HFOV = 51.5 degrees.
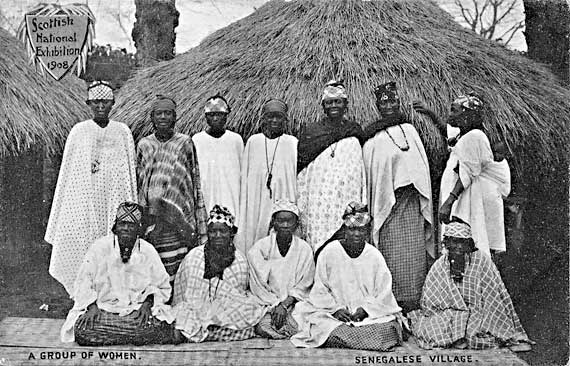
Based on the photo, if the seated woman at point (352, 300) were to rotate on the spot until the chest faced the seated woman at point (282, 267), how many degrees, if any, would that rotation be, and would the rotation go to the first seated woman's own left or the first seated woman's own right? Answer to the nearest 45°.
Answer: approximately 90° to the first seated woman's own right

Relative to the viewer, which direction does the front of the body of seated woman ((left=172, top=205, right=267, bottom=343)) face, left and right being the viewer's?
facing the viewer

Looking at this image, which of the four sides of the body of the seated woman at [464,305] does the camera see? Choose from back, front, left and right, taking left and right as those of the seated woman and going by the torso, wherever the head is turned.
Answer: front

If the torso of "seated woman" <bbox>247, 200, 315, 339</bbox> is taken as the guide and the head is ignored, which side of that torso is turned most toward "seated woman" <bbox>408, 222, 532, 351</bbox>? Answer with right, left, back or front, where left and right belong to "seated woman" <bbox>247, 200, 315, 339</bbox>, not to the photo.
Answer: left

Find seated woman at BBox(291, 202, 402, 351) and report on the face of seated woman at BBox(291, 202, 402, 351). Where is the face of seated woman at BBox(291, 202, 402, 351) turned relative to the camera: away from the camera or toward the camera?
toward the camera

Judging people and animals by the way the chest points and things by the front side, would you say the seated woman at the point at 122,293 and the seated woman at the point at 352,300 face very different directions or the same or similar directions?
same or similar directions

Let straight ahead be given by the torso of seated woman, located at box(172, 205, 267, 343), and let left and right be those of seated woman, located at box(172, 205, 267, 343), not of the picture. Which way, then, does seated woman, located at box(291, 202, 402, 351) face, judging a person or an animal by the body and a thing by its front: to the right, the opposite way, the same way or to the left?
the same way

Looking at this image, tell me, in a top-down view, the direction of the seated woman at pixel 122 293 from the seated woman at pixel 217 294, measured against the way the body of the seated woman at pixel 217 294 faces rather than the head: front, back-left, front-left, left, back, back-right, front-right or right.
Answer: right

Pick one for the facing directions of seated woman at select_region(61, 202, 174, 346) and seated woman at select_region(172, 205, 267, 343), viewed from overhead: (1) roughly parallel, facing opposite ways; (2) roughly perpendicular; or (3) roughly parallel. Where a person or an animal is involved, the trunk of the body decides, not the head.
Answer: roughly parallel

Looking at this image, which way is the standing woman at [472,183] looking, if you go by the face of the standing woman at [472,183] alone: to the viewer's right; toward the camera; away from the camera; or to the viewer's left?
to the viewer's left

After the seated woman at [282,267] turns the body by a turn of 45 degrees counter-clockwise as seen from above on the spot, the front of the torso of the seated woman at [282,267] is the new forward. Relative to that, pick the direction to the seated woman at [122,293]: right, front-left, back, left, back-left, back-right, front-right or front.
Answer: back-right

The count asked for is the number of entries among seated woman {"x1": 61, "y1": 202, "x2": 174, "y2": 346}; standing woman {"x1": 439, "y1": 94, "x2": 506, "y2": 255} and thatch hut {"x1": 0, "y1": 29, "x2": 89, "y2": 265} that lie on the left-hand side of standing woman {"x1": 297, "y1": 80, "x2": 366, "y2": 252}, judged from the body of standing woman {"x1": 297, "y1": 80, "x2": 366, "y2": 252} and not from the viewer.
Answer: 1

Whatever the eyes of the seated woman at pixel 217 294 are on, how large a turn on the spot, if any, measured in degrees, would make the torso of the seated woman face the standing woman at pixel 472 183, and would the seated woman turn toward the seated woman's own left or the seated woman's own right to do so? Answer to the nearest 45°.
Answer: approximately 90° to the seated woman's own left

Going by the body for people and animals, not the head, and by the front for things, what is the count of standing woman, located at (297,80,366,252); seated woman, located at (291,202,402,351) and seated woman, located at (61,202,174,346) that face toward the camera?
3
